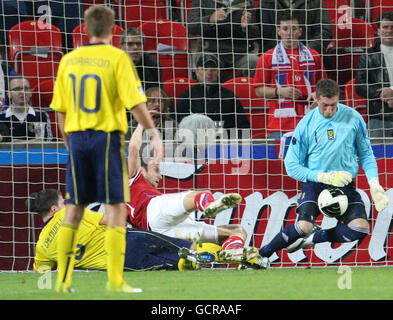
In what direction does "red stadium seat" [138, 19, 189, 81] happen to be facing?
toward the camera

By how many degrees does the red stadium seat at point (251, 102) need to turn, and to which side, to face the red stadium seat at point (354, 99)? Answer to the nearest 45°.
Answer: approximately 90° to its left

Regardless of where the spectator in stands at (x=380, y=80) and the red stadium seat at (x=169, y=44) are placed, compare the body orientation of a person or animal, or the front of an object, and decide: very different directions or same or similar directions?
same or similar directions

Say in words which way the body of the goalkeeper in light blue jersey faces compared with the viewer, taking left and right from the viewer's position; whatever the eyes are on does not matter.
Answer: facing the viewer

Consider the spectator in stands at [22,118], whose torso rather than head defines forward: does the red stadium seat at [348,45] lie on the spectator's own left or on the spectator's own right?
on the spectator's own left

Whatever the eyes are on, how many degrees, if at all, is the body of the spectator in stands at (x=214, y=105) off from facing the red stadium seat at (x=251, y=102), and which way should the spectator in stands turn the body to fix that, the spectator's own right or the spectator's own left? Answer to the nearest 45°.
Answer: approximately 135° to the spectator's own left

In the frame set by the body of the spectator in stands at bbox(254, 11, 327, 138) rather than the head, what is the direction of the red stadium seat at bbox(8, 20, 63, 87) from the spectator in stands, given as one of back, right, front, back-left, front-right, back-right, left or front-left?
right

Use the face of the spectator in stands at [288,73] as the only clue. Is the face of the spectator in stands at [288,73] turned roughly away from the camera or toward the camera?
toward the camera

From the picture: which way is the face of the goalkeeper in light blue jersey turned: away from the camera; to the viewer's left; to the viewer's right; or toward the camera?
toward the camera

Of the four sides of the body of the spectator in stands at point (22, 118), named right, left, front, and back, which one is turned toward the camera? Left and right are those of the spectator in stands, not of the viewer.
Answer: front

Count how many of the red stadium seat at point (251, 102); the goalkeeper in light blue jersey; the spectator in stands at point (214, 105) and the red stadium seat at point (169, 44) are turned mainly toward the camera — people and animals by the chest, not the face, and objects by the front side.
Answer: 4

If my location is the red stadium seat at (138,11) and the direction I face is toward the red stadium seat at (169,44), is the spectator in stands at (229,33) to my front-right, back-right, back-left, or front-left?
front-left

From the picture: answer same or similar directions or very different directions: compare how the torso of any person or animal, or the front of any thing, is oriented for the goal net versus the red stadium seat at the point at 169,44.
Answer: same or similar directions

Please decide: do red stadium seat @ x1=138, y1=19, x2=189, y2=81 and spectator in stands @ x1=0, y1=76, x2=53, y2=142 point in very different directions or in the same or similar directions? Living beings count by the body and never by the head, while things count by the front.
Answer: same or similar directions
